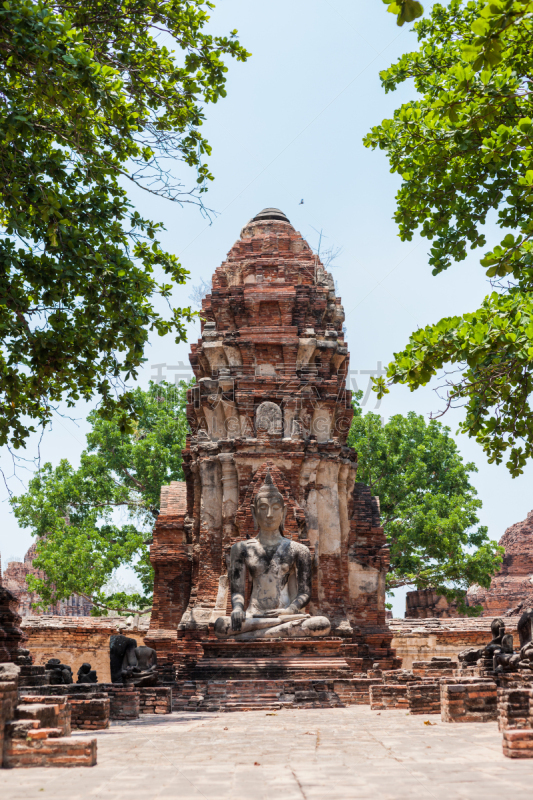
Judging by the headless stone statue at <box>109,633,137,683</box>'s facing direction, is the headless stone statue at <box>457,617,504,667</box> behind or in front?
in front

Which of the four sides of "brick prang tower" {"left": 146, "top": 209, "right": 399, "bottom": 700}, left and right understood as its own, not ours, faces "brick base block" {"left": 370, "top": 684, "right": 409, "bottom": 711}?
front

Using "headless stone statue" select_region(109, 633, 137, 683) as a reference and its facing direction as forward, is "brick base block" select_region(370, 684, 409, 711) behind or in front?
in front

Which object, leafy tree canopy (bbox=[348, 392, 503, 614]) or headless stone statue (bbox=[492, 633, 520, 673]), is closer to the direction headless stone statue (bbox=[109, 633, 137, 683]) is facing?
the headless stone statue

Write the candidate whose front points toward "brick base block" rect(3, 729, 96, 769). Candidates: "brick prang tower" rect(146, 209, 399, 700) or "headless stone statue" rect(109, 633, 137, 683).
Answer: the brick prang tower

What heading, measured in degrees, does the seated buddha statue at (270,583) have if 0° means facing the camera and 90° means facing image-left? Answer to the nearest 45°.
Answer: approximately 0°

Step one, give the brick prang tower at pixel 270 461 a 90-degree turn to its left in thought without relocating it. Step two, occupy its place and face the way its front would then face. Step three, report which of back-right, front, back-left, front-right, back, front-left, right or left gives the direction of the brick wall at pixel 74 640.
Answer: back-left

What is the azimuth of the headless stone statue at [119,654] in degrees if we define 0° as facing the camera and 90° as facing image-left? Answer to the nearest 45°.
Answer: approximately 270°
